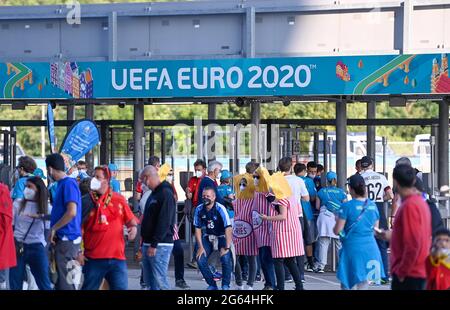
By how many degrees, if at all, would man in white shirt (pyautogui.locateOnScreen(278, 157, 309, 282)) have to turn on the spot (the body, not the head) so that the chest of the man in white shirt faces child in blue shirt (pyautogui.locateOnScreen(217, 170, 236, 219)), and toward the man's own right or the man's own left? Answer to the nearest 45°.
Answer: approximately 45° to the man's own left

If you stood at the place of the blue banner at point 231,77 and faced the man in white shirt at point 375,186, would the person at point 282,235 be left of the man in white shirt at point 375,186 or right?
right

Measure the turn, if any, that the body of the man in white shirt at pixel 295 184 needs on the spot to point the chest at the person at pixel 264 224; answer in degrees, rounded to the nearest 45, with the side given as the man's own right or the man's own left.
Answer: approximately 135° to the man's own left

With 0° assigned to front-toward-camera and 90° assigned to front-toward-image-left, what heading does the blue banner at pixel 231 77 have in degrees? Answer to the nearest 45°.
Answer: approximately 0°

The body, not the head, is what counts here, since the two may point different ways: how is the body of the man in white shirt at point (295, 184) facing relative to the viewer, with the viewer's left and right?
facing away from the viewer

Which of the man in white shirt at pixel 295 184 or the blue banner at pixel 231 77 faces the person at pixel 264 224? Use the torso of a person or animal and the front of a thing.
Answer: the blue banner

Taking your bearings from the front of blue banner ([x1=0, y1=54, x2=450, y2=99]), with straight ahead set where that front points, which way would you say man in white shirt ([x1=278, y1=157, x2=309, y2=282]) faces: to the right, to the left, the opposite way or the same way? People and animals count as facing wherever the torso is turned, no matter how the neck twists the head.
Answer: the opposite way

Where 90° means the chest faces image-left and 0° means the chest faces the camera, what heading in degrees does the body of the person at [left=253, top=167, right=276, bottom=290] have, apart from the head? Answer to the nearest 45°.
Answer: approximately 45°

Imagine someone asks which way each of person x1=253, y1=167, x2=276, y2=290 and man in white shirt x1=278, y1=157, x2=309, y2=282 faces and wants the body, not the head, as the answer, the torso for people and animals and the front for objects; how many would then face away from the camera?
1
